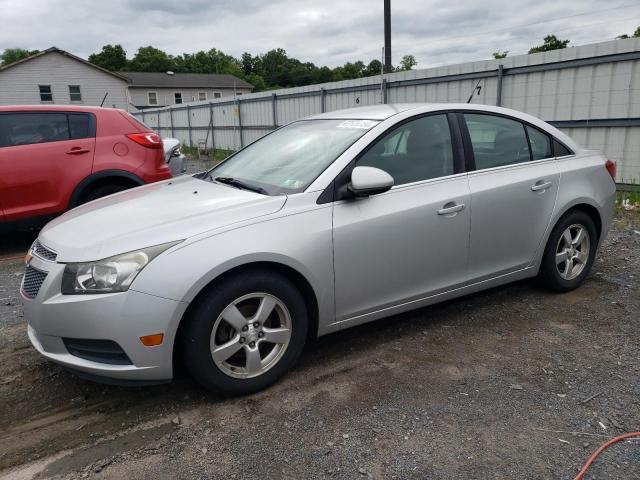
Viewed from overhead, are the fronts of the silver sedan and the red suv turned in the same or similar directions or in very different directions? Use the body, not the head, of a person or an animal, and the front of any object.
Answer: same or similar directions

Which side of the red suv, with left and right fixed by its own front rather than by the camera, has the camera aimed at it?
left

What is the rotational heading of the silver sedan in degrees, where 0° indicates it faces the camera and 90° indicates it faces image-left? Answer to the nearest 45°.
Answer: approximately 45°

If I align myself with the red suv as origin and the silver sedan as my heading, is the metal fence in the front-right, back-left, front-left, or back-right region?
front-left

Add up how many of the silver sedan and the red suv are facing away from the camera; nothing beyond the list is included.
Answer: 0

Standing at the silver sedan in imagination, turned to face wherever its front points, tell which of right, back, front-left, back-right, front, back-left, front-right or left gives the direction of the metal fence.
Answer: back

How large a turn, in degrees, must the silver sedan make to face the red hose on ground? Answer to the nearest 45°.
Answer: approximately 90° to its left

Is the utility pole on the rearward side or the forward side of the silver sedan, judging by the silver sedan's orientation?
on the rearward side

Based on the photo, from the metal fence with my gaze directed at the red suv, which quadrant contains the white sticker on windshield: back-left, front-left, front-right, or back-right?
front-left

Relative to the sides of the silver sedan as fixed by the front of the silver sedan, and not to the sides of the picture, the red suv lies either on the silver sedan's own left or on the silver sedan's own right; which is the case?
on the silver sedan's own right
